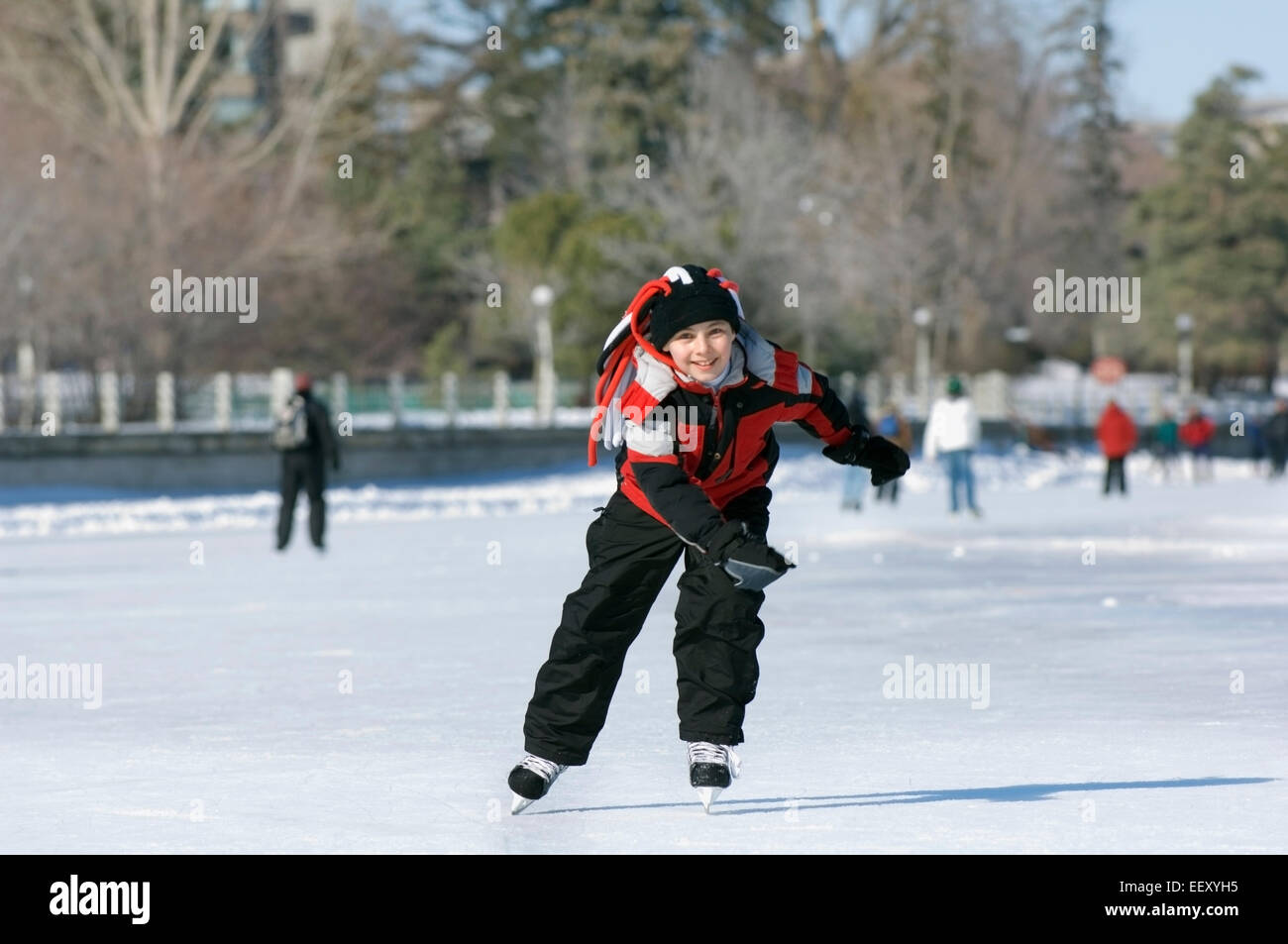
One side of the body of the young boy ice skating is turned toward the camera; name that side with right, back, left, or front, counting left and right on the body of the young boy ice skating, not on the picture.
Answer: front

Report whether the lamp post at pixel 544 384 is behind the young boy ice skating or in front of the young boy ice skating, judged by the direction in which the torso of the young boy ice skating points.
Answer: behind

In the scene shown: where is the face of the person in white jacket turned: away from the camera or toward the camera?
away from the camera

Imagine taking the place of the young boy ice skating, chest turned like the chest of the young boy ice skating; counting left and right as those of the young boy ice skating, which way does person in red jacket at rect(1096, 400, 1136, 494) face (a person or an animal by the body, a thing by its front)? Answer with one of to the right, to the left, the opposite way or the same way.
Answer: the opposite way

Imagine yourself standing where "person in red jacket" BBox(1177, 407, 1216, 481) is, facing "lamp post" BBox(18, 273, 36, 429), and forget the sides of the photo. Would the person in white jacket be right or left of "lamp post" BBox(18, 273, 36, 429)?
left

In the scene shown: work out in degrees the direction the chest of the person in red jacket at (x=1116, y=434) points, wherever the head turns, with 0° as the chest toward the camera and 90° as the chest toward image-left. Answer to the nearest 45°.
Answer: approximately 180°

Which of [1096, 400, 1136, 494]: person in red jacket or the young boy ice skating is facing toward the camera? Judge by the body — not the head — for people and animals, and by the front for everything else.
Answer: the young boy ice skating

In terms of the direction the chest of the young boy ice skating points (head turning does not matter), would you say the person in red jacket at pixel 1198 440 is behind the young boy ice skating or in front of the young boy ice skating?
behind

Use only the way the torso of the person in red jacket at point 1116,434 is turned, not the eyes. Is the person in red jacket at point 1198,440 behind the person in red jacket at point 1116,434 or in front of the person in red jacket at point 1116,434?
in front

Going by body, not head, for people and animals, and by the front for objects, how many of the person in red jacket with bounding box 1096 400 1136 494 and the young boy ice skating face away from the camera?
1

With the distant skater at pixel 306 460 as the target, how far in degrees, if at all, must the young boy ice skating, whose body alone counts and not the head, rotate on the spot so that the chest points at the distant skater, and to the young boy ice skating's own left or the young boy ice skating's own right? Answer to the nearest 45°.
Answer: approximately 180°
